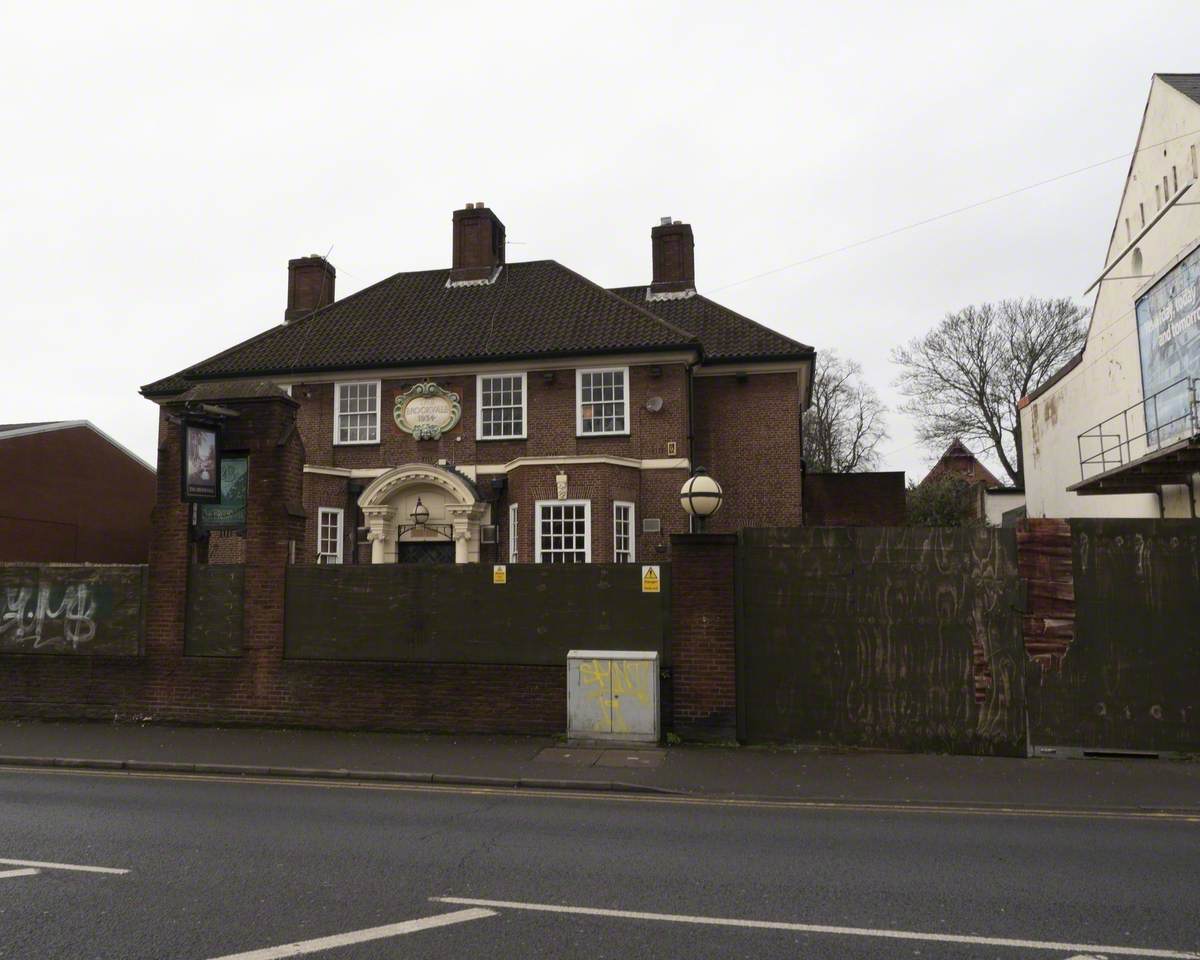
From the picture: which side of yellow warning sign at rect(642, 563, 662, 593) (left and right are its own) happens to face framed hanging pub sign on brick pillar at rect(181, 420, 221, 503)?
right

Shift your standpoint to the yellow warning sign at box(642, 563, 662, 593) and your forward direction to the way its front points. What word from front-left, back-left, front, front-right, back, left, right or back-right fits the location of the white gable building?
back-left

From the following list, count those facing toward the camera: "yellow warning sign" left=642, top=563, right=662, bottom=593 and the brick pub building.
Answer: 2

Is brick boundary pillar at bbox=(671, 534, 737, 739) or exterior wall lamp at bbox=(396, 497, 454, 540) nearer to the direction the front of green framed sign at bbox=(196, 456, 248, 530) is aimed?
the brick boundary pillar

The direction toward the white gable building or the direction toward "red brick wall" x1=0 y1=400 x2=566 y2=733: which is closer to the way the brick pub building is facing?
the red brick wall

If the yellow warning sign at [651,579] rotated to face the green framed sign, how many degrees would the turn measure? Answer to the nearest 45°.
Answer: approximately 90° to its right

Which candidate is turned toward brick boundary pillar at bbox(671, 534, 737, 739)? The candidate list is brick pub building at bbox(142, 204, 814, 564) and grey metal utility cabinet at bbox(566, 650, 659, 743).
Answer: the brick pub building
